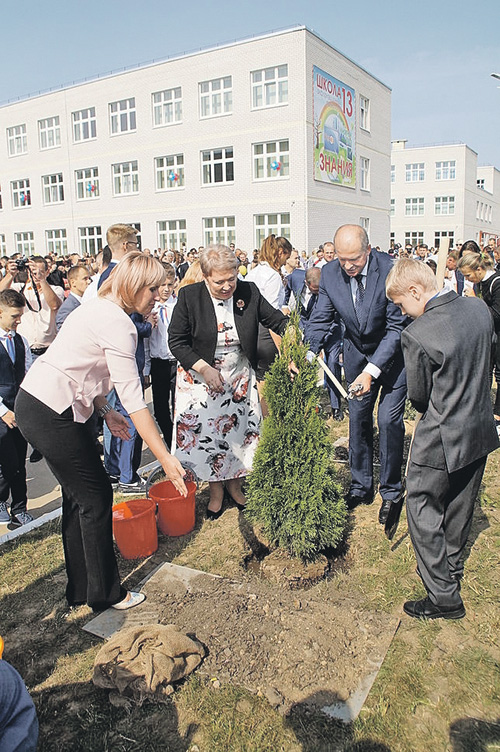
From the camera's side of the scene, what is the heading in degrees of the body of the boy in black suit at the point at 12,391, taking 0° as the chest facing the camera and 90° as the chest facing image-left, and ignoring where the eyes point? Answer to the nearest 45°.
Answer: approximately 315°

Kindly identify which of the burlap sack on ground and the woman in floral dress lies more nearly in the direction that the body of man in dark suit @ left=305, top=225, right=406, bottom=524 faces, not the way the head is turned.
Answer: the burlap sack on ground

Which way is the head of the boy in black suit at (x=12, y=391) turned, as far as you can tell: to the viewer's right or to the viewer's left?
to the viewer's right

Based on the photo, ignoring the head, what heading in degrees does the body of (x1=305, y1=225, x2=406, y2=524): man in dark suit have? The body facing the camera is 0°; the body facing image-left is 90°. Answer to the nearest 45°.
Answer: approximately 0°

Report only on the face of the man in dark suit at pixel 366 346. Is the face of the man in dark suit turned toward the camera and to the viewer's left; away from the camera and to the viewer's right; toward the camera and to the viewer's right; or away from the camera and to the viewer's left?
toward the camera and to the viewer's left
